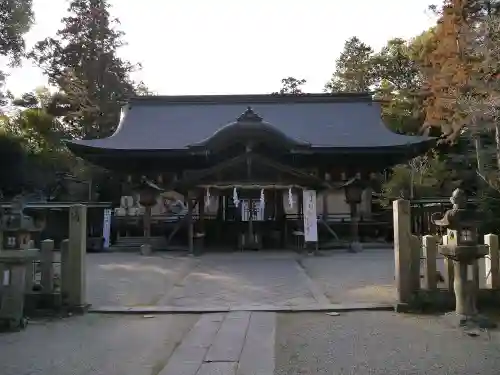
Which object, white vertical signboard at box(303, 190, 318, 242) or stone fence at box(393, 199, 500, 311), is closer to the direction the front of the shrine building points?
the stone fence

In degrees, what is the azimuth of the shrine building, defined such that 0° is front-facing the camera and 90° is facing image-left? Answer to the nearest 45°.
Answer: approximately 0°

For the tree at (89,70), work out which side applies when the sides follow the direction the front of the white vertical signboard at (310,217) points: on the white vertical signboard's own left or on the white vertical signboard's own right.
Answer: on the white vertical signboard's own right

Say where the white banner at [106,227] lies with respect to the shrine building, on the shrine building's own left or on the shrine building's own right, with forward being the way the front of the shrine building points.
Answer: on the shrine building's own right

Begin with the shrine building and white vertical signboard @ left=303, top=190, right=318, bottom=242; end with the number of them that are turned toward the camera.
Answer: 2

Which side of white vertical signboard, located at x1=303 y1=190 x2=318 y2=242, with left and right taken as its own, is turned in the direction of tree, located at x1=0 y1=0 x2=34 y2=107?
right

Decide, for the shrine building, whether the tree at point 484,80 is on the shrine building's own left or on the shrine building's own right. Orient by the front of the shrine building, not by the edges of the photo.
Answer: on the shrine building's own left

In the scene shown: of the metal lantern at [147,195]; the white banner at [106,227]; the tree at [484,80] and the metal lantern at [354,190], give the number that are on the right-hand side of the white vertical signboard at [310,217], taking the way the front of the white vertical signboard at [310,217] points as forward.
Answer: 2

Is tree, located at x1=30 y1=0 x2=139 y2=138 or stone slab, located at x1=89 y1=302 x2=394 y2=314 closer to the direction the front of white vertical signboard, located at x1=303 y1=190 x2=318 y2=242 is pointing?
the stone slab

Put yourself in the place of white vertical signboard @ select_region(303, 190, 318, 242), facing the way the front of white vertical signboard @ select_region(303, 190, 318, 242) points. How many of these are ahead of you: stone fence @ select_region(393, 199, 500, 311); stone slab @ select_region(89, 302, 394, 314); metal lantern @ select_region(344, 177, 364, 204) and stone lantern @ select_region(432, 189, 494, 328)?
3

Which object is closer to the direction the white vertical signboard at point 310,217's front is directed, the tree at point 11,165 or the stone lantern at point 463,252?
the stone lantern
